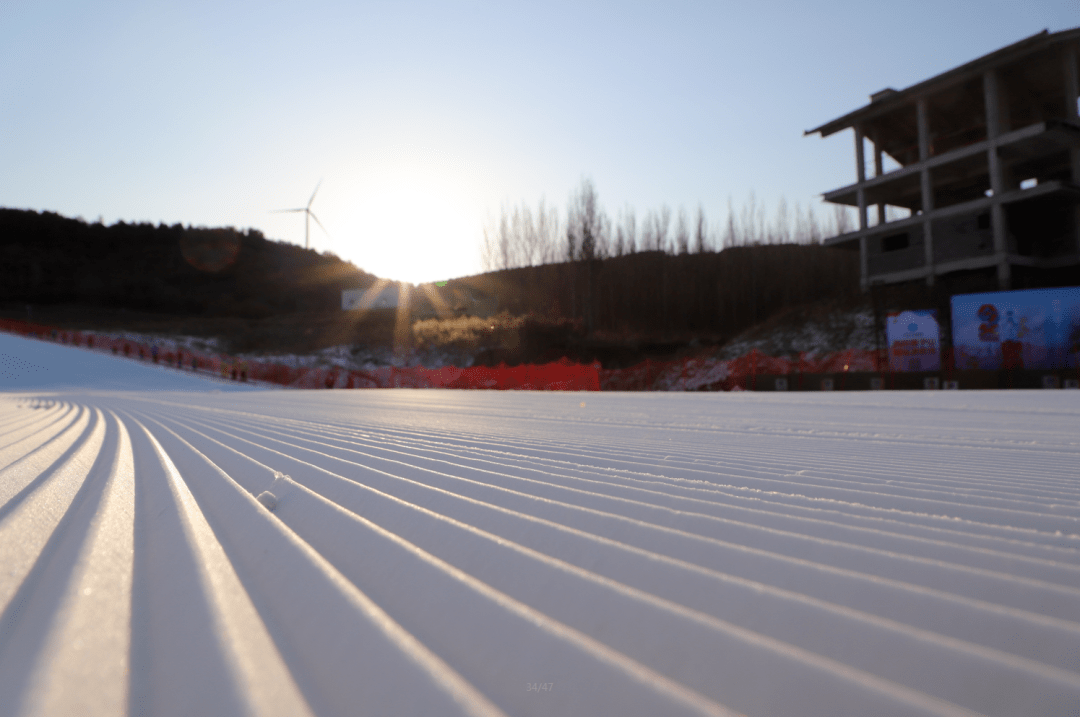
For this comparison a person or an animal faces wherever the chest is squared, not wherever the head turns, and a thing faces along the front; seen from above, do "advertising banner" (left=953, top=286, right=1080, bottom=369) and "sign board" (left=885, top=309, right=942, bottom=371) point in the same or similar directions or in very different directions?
same or similar directions

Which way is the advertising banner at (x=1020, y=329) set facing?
toward the camera

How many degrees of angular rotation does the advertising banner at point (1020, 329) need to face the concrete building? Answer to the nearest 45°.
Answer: approximately 180°

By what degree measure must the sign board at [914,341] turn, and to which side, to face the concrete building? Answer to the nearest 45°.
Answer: approximately 180°

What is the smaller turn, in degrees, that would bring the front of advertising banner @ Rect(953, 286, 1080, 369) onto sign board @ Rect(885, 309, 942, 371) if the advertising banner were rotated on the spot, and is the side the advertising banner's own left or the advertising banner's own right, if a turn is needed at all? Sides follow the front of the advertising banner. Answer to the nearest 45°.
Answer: approximately 90° to the advertising banner's own right

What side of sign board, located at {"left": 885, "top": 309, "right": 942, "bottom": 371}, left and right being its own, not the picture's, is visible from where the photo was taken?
front

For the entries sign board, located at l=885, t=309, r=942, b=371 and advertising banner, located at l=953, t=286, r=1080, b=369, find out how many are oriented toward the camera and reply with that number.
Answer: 2

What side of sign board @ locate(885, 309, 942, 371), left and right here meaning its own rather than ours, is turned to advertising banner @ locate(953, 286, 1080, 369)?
left
